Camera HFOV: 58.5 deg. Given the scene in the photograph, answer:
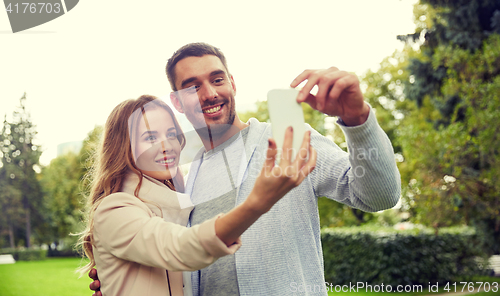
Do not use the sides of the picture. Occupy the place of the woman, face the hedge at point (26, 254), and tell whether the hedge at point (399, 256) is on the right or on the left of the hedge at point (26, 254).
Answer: right

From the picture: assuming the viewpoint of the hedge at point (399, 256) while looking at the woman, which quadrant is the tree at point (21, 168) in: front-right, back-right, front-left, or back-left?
back-right

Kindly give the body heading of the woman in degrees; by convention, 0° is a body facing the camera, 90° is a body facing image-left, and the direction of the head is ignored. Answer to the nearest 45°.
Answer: approximately 315°

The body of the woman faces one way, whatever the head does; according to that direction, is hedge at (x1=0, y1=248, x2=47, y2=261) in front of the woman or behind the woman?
behind

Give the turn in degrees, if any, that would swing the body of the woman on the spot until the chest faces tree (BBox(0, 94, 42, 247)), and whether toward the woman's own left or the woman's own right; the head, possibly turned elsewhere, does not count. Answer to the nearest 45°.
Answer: approximately 135° to the woman's own left

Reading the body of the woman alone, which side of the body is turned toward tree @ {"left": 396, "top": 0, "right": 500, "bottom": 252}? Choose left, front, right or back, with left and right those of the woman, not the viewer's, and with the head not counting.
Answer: left

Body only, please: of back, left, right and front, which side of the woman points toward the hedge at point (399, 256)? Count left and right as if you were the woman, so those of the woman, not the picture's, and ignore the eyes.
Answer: left
